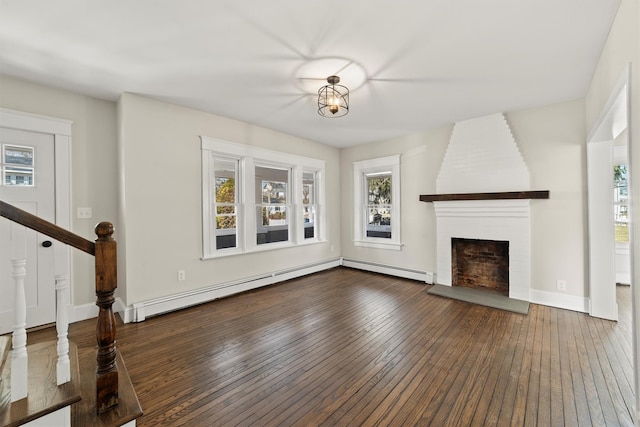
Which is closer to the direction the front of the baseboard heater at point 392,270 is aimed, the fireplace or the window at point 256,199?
the window

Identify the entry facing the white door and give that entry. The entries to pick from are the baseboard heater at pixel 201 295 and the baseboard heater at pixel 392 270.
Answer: the baseboard heater at pixel 392 270

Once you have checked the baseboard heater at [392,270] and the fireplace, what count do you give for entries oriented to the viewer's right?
0

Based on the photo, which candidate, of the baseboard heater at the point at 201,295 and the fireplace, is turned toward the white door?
the fireplace

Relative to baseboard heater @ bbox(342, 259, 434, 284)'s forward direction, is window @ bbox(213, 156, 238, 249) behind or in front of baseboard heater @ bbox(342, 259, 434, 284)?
in front

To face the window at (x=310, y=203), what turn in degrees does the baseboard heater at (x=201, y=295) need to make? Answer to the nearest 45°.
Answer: approximately 90° to its left

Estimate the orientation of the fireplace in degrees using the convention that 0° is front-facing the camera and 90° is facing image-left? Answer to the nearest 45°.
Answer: approximately 45°

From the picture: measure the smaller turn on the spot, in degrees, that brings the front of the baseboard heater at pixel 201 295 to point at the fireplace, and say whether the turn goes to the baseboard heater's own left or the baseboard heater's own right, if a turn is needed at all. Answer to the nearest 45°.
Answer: approximately 45° to the baseboard heater's own left

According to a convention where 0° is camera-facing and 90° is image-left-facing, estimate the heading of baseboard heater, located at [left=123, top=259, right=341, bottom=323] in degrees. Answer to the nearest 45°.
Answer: approximately 315°

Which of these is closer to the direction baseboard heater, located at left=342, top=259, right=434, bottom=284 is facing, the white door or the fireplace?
the white door

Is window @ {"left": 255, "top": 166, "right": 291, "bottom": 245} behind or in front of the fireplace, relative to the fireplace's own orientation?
in front

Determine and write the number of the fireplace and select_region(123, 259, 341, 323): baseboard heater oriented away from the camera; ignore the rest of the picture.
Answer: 0

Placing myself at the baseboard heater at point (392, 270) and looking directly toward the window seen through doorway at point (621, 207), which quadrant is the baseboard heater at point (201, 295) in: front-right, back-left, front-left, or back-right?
back-right
